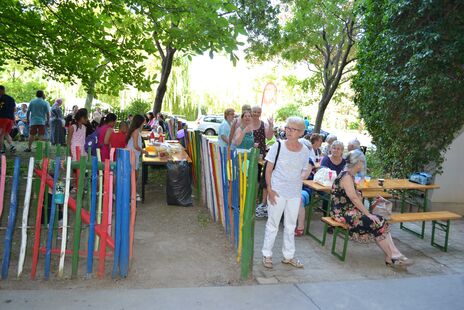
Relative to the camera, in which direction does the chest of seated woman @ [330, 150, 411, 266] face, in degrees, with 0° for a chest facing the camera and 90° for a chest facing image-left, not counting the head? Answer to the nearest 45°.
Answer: approximately 270°

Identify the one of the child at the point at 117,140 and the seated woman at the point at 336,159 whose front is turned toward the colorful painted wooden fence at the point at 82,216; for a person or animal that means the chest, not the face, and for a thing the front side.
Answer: the seated woman

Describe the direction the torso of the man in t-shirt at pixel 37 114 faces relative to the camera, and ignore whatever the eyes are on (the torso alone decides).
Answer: away from the camera

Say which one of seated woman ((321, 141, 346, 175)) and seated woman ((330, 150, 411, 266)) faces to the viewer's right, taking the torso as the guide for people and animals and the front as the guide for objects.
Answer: seated woman ((330, 150, 411, 266))

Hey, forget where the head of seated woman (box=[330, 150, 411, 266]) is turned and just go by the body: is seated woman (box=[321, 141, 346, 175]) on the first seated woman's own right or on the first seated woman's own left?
on the first seated woman's own left

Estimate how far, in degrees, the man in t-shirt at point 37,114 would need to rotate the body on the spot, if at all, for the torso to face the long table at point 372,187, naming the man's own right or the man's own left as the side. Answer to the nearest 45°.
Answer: approximately 135° to the man's own right

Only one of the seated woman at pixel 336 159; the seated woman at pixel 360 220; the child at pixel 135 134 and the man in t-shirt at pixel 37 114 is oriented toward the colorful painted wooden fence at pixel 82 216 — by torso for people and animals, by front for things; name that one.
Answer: the seated woman at pixel 336 159
